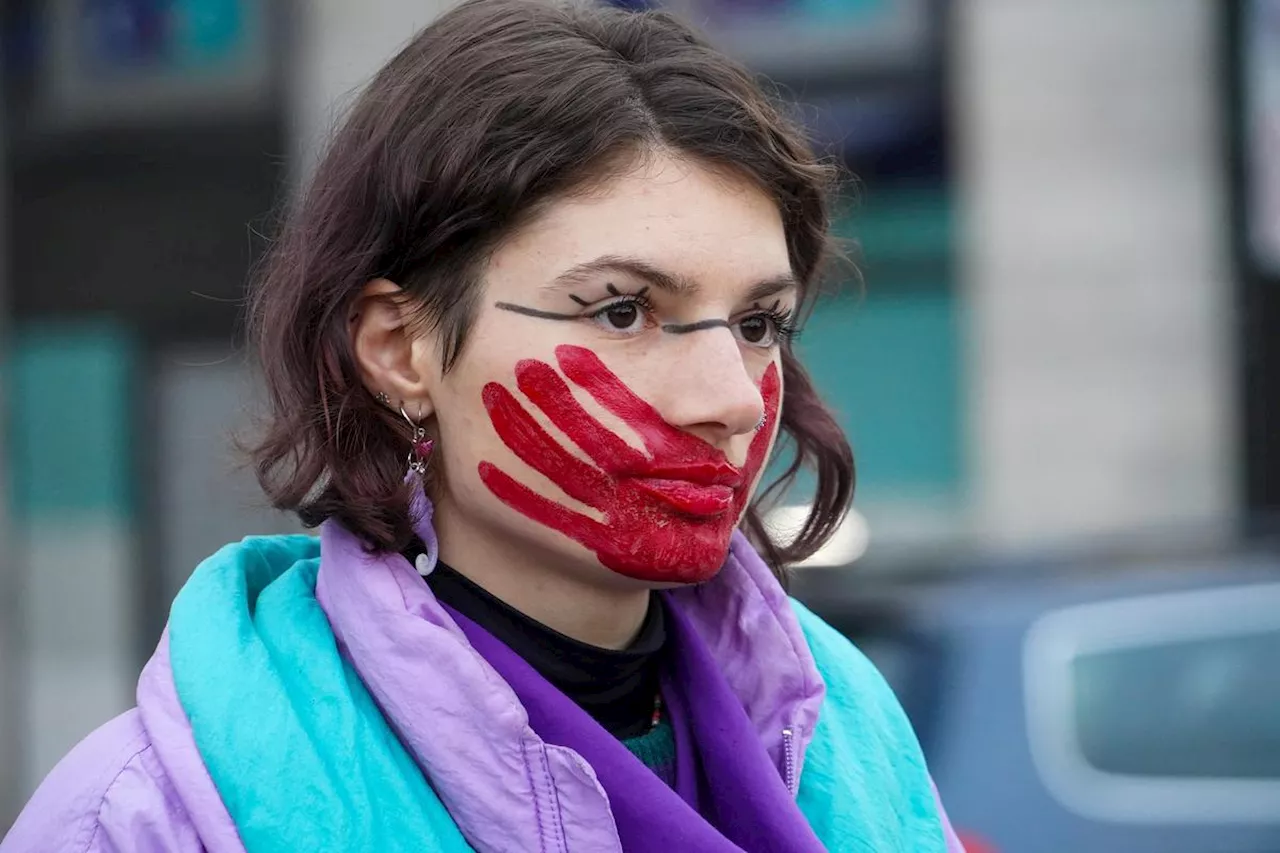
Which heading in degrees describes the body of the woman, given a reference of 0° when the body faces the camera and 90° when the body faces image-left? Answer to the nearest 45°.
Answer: approximately 315°

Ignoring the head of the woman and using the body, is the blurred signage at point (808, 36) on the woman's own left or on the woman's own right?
on the woman's own left

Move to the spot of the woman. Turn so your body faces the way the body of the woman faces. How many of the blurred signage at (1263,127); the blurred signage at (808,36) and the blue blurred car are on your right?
0

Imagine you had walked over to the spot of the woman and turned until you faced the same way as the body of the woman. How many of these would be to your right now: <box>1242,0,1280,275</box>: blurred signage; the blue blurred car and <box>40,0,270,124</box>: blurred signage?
0

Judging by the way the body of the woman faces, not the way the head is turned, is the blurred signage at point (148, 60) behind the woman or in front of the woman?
behind

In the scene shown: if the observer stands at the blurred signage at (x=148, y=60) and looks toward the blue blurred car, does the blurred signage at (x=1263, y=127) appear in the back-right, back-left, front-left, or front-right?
front-left

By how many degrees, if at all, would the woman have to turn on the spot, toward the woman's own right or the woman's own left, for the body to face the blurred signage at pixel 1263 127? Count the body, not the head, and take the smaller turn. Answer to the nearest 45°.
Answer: approximately 90° to the woman's own left

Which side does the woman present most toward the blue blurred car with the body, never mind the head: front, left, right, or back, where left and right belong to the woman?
left

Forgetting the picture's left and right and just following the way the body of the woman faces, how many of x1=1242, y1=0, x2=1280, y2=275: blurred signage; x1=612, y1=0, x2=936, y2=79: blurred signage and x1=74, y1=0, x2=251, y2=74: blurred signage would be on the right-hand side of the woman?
0

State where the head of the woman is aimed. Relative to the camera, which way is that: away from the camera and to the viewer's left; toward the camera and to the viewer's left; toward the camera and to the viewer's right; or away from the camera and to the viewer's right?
toward the camera and to the viewer's right
